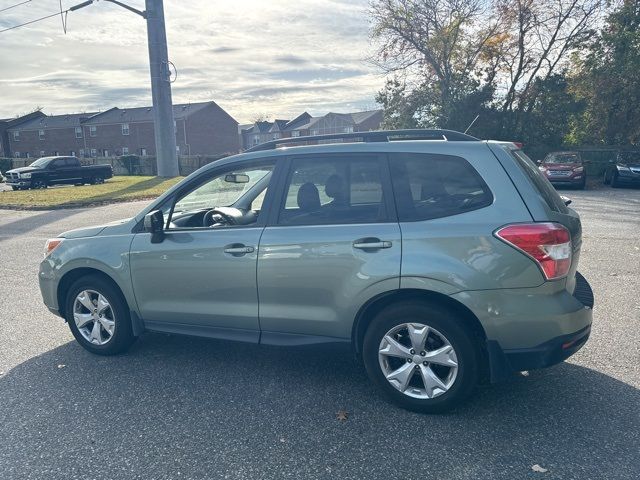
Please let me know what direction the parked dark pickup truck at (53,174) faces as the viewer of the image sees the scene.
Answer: facing the viewer and to the left of the viewer

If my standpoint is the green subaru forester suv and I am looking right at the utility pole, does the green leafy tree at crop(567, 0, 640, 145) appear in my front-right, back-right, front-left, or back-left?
front-right

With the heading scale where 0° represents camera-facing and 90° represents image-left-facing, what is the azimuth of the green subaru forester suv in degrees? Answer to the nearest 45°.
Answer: approximately 135°

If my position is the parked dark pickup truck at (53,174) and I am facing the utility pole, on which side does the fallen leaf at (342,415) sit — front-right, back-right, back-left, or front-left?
front-right

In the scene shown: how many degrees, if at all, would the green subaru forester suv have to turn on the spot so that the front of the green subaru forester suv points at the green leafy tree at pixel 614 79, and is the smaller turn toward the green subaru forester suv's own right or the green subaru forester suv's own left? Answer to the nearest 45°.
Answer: approximately 90° to the green subaru forester suv's own right

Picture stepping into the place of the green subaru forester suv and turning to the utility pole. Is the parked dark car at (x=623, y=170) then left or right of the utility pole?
right

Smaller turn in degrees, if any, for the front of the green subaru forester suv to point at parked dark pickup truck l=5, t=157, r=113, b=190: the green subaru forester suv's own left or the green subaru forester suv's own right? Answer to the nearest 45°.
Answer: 0° — it already faces it

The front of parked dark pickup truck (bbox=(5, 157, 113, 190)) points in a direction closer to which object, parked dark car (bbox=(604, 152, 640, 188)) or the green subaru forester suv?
the green subaru forester suv

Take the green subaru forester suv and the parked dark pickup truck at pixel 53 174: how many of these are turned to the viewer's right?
0
